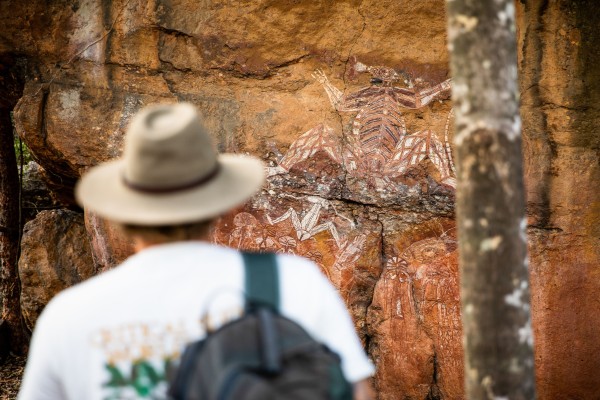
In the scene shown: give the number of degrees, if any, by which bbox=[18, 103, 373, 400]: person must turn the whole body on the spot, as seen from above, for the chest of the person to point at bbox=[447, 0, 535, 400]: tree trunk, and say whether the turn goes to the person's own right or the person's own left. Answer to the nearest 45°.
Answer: approximately 45° to the person's own right

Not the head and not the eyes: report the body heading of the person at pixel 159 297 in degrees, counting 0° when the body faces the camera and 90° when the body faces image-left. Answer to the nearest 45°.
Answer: approximately 180°

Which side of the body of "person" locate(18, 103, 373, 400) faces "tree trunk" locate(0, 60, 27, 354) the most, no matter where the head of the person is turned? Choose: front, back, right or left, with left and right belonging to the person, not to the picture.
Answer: front
